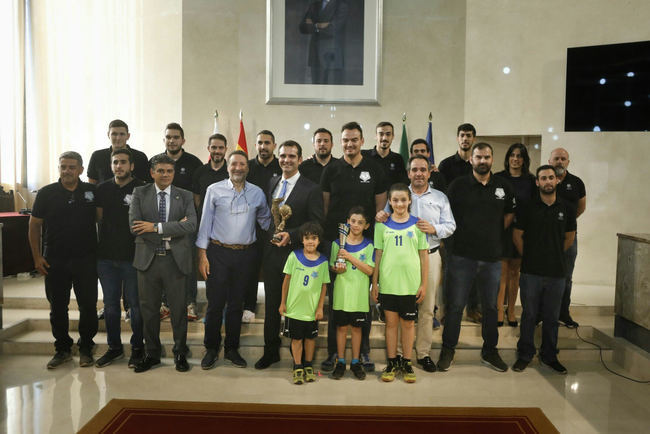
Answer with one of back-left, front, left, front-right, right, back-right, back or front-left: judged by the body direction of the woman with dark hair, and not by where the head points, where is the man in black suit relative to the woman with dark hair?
front-right

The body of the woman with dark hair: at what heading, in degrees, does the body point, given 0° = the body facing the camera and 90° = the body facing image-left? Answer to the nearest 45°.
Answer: approximately 0°

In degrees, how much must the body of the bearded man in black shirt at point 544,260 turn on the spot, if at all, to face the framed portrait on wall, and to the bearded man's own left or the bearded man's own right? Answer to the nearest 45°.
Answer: approximately 135° to the bearded man's own right

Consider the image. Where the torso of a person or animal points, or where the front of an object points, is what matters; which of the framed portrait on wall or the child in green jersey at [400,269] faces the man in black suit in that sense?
the framed portrait on wall

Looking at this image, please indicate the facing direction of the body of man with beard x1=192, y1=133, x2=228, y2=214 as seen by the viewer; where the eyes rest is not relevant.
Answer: toward the camera

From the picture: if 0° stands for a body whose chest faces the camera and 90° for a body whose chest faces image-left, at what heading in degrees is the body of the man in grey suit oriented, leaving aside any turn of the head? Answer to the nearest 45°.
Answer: approximately 0°

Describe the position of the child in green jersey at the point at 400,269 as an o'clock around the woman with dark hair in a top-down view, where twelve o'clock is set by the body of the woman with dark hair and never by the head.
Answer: The child in green jersey is roughly at 1 o'clock from the woman with dark hair.

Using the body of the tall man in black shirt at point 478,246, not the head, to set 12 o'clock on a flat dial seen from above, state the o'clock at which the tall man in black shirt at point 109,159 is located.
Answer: the tall man in black shirt at point 109,159 is roughly at 3 o'clock from the tall man in black shirt at point 478,246.

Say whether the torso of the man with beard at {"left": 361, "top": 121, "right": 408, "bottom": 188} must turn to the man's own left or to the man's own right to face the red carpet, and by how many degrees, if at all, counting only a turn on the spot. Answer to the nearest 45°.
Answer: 0° — they already face it
